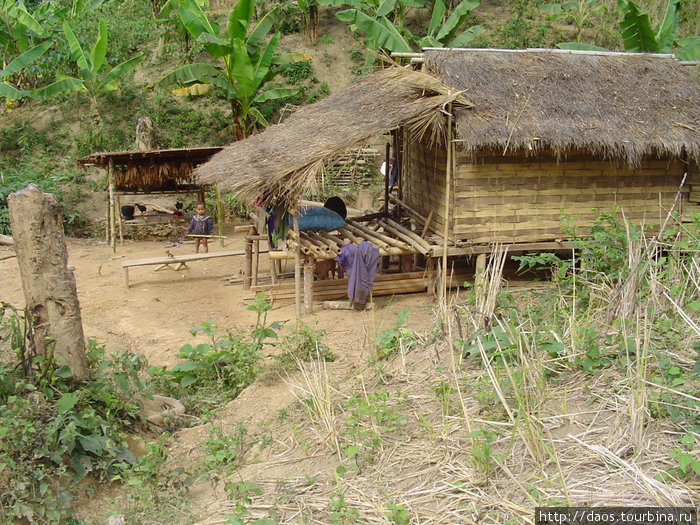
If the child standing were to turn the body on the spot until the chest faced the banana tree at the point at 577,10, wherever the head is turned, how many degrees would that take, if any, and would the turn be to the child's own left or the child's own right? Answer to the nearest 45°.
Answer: approximately 135° to the child's own left

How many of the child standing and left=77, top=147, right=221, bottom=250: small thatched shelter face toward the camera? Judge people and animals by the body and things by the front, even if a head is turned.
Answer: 2

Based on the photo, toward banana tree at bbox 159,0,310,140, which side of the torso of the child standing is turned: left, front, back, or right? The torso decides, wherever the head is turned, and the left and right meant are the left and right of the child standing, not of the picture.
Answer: back

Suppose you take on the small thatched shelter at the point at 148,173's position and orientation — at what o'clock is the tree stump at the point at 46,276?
The tree stump is roughly at 12 o'clock from the small thatched shelter.

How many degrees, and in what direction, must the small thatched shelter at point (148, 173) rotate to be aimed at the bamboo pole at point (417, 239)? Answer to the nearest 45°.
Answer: approximately 45° to its left

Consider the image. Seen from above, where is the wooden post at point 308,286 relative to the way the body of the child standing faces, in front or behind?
in front

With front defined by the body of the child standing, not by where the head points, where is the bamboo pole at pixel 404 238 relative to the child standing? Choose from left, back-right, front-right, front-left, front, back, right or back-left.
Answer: front-left

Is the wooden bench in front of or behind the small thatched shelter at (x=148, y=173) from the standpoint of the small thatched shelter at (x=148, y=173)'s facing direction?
in front

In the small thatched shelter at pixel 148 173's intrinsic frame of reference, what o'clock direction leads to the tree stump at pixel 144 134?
The tree stump is roughly at 6 o'clock from the small thatched shelter.

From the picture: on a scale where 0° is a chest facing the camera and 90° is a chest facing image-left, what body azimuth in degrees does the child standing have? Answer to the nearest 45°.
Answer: approximately 0°

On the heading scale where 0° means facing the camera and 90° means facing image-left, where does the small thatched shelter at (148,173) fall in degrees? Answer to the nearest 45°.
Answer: approximately 0°

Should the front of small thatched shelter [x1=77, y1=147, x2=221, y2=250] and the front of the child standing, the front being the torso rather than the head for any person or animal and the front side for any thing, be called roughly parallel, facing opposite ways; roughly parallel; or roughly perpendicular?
roughly parallel

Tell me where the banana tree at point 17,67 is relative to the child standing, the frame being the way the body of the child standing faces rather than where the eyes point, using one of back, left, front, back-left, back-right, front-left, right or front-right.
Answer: back-right
